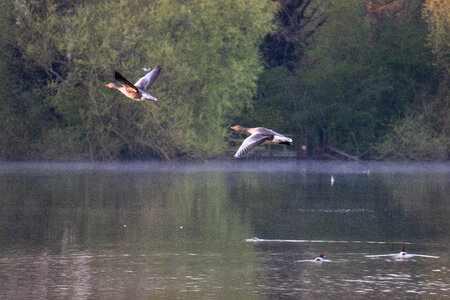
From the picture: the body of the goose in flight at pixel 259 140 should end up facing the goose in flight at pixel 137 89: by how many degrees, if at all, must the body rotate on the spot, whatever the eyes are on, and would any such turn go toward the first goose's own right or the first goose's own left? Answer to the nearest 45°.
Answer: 0° — it already faces it

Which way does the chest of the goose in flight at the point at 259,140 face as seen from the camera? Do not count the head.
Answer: to the viewer's left
